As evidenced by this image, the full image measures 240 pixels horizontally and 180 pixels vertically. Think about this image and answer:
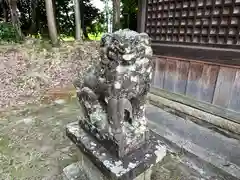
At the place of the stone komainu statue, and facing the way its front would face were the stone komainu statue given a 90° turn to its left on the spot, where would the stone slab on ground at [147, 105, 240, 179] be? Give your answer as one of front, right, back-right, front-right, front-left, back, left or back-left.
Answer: front

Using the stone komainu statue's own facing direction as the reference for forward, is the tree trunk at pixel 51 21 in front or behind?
behind

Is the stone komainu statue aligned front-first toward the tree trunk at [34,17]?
no
